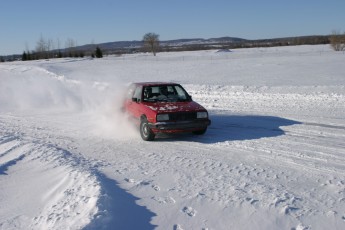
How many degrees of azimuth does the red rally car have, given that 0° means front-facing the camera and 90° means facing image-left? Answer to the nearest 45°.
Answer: approximately 315°
